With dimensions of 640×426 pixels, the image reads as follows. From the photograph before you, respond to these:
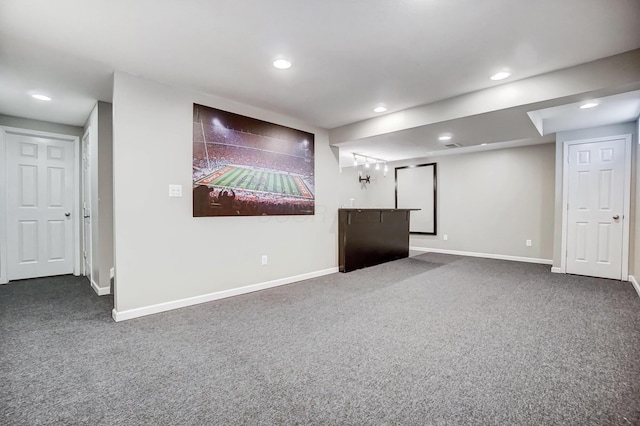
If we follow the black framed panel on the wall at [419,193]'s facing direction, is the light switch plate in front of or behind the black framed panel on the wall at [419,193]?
in front

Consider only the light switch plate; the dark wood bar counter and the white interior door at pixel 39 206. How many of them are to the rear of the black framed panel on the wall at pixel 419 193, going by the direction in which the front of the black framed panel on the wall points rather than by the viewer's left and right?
0

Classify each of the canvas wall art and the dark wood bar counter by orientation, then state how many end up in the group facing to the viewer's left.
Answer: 0

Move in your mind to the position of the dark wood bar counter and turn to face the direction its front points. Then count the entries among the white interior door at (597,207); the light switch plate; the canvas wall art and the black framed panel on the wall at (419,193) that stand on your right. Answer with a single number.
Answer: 2

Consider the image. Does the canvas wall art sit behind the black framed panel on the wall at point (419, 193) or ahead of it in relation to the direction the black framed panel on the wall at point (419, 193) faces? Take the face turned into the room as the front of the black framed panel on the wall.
ahead

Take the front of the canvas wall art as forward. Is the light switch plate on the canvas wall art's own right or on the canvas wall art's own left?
on the canvas wall art's own right

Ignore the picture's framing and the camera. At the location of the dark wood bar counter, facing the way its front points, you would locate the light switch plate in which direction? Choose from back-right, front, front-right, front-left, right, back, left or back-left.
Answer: right

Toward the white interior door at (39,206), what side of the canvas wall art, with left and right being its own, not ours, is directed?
back

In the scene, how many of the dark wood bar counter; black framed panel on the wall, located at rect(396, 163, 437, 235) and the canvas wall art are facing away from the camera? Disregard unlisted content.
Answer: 0

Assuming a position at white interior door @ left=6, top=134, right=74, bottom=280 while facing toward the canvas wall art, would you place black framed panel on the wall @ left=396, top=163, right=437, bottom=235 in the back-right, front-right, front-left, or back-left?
front-left

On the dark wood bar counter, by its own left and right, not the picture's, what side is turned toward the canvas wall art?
right

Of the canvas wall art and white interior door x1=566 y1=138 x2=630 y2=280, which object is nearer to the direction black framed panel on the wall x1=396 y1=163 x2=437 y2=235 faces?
the canvas wall art

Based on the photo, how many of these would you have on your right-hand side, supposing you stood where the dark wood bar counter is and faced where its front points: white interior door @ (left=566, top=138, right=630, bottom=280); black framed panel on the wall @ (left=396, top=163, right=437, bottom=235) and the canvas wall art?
1

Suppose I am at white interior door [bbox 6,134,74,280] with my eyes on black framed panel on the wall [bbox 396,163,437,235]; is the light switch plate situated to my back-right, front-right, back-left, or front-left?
front-right

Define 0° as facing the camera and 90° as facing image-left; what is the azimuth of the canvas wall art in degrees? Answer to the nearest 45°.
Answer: approximately 315°
